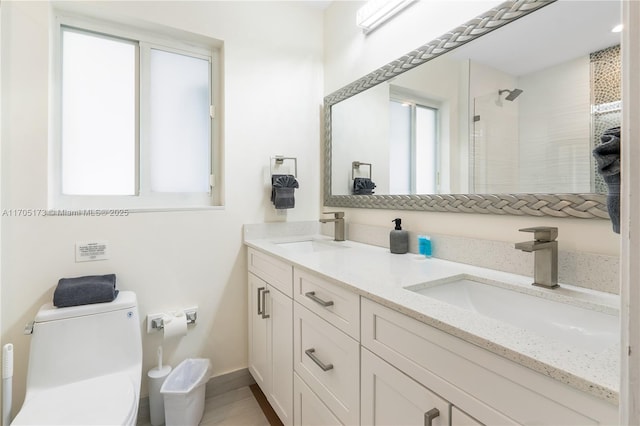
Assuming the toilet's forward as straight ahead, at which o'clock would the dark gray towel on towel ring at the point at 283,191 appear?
The dark gray towel on towel ring is roughly at 9 o'clock from the toilet.

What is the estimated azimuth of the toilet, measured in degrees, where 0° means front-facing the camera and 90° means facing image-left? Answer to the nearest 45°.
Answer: approximately 0°

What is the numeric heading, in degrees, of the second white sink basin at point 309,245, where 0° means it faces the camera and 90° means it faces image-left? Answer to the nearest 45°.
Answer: approximately 45°

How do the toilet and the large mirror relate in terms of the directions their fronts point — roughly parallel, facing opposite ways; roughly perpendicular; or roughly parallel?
roughly perpendicular

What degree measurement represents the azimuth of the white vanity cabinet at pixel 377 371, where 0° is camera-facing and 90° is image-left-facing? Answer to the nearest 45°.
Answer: approximately 45°

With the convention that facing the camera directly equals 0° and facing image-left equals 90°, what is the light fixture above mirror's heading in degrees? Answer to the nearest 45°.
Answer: approximately 45°

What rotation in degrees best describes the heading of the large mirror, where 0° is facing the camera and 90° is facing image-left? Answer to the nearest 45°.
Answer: approximately 45°
